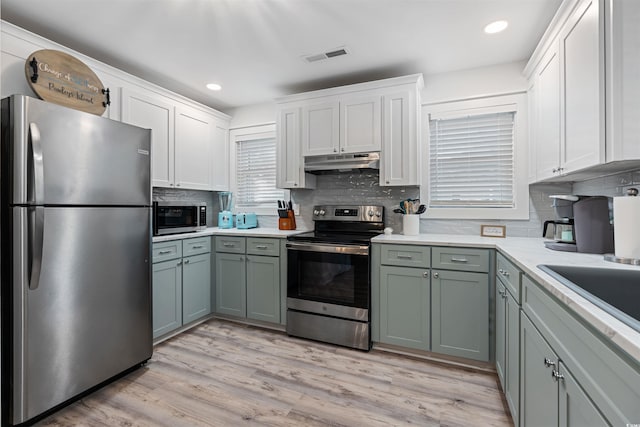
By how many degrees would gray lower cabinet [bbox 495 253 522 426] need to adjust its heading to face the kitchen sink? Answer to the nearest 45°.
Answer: approximately 135° to its left

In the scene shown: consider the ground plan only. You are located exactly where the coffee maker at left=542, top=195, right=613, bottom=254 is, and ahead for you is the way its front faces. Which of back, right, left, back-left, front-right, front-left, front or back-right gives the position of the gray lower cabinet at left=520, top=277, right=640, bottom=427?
left

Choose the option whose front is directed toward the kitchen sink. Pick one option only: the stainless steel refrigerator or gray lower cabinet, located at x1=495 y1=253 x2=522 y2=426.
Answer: the stainless steel refrigerator

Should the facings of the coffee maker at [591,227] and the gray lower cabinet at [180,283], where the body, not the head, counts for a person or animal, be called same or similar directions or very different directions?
very different directions

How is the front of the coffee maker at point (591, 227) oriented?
to the viewer's left

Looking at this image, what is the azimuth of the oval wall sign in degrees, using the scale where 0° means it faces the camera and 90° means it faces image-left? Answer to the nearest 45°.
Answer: approximately 315°

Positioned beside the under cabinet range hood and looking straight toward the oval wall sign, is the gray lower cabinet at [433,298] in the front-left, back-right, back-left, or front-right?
back-left

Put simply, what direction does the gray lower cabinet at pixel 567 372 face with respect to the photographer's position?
facing to the left of the viewer

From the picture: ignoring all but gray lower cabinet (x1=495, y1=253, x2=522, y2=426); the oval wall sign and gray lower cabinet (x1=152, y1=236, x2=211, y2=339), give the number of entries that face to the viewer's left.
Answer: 1

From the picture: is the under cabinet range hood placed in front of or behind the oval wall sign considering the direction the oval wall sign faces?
in front

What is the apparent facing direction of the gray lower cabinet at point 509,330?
to the viewer's left
